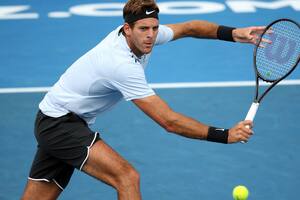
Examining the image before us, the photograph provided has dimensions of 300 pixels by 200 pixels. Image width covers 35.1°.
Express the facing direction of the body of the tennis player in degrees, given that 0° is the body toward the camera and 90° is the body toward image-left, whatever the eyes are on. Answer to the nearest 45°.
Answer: approximately 315°

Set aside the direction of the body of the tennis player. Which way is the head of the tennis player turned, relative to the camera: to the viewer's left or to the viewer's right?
to the viewer's right
